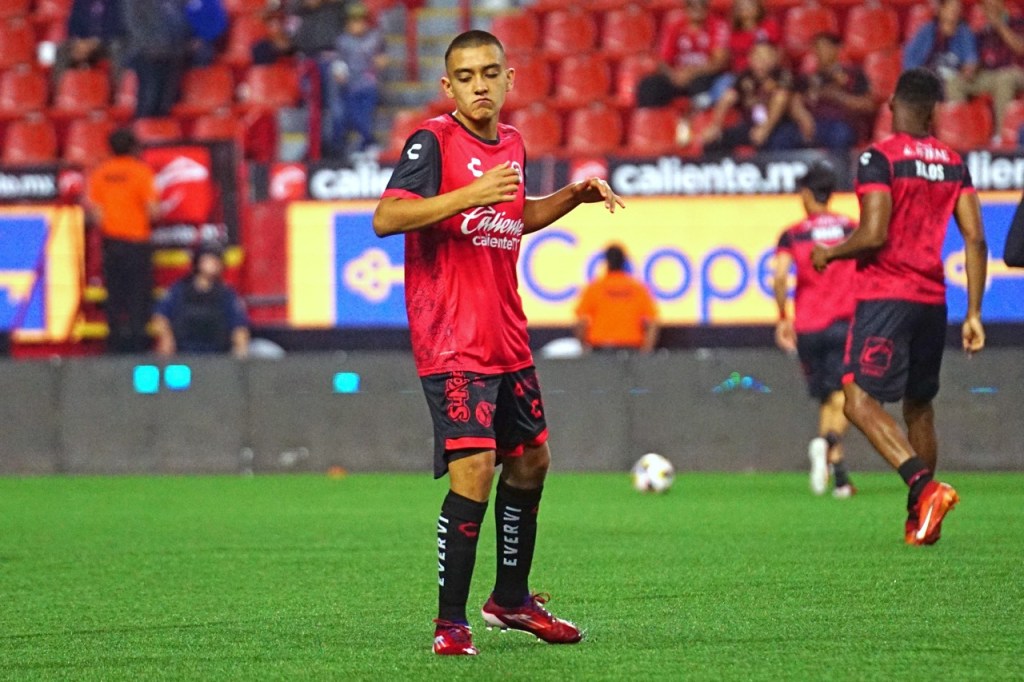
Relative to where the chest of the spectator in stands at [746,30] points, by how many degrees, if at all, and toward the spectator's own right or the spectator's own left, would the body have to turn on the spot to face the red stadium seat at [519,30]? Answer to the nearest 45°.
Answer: approximately 135° to the spectator's own right

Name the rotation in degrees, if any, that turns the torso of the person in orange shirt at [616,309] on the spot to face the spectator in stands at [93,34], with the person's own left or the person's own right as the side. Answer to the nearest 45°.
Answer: approximately 45° to the person's own left

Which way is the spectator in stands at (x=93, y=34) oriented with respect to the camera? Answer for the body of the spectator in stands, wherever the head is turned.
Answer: toward the camera

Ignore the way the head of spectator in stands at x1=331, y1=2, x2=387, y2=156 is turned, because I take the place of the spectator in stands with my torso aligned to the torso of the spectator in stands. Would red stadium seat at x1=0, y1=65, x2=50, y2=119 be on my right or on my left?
on my right

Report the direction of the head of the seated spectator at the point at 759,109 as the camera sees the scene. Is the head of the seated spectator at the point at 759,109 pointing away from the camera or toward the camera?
toward the camera

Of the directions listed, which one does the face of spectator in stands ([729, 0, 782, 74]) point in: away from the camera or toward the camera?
toward the camera

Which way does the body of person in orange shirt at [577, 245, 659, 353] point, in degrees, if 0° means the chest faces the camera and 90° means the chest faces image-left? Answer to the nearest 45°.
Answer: approximately 180°

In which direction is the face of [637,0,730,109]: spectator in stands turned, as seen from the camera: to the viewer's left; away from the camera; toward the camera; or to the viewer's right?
toward the camera

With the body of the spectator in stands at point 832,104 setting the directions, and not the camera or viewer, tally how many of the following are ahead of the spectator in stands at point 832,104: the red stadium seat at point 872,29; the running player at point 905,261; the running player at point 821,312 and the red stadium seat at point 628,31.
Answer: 2

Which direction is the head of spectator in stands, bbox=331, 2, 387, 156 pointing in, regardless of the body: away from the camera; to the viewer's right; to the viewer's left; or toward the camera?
toward the camera

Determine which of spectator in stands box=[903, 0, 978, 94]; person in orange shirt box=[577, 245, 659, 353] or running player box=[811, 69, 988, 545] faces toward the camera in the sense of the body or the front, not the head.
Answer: the spectator in stands

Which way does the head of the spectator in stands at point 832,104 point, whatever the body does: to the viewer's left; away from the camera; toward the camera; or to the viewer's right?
toward the camera

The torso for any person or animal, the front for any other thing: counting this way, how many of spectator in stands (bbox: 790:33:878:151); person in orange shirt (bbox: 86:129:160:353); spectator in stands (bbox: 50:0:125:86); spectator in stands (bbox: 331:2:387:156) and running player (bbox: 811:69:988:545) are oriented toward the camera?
3

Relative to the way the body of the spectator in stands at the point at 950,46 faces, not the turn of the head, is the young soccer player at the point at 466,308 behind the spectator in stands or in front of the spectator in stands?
in front

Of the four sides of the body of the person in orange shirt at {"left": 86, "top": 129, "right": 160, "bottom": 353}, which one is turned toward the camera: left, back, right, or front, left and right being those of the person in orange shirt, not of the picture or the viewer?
back

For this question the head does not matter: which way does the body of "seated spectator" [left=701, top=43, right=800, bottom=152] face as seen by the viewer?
toward the camera

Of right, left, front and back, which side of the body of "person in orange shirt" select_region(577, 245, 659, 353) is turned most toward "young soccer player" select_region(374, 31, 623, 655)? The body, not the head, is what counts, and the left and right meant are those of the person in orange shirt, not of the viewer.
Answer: back

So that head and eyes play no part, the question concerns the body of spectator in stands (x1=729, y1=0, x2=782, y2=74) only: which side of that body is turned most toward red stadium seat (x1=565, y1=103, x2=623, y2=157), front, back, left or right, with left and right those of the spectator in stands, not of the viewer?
right
